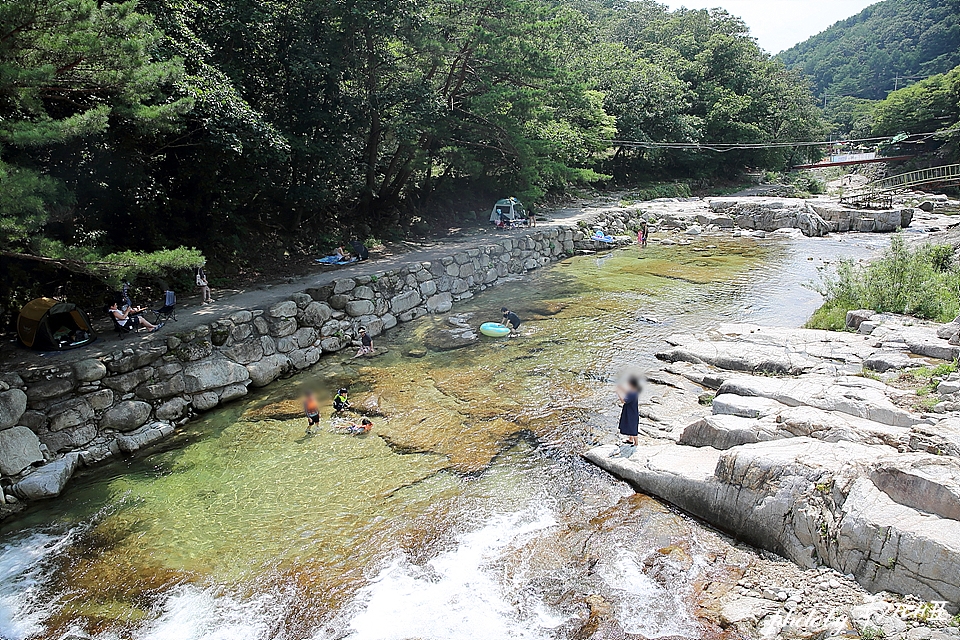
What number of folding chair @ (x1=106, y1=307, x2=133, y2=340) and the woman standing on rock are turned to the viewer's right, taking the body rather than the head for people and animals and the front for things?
1

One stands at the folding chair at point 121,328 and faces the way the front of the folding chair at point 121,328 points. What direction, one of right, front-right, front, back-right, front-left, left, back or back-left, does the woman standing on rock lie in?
front-right

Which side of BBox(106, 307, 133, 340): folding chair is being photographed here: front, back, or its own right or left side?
right

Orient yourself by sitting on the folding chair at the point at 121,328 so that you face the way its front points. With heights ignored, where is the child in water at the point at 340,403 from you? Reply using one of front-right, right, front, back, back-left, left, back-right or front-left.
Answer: front-right

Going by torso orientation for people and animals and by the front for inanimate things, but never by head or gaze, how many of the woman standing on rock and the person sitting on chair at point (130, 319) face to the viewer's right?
1

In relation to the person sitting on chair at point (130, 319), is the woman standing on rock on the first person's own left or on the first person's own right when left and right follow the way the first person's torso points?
on the first person's own right

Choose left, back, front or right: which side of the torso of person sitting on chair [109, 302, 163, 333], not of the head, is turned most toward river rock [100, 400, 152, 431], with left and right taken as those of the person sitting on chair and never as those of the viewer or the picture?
right

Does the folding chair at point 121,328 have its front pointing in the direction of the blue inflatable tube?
yes

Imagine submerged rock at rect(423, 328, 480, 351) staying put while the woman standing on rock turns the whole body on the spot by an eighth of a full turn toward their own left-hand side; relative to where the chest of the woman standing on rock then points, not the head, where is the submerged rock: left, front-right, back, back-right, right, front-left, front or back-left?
right

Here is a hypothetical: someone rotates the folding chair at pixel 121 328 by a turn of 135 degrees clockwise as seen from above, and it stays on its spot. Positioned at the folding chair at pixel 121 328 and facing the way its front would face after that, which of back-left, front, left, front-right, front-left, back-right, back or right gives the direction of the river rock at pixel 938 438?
left

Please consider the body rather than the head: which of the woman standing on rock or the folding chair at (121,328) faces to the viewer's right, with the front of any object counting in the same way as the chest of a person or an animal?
the folding chair

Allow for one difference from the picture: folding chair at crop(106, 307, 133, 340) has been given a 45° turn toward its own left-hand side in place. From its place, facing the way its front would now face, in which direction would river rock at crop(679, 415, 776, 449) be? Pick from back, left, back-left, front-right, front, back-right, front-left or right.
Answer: right

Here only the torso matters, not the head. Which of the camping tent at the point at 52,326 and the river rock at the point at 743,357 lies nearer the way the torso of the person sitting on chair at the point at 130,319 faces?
the river rock

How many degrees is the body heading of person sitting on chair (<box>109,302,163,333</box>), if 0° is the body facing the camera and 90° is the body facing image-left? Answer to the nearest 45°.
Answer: approximately 270°

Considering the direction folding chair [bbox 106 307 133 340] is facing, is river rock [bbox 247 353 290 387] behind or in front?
in front
